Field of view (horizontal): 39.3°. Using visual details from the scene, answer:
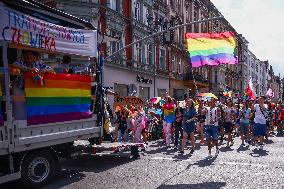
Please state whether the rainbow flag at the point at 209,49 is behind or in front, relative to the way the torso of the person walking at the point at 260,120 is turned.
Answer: behind

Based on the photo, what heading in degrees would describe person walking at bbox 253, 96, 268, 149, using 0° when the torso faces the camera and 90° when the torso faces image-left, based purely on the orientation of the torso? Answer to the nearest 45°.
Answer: approximately 0°

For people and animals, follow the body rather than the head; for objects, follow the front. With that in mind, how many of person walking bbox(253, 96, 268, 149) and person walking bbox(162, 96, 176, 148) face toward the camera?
2

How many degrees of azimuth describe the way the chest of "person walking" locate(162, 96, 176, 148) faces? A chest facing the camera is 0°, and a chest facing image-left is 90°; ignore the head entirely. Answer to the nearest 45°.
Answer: approximately 0°

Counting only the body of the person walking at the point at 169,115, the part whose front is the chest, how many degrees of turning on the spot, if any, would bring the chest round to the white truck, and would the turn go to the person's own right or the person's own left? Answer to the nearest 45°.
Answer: approximately 45° to the person's own right

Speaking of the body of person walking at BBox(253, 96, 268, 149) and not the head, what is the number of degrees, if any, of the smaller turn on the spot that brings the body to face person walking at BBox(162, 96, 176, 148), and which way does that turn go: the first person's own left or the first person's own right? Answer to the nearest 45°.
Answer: approximately 90° to the first person's own right

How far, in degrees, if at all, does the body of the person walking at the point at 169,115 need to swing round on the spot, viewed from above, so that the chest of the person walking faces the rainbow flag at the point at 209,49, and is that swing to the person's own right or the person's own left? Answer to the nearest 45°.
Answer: approximately 180°
